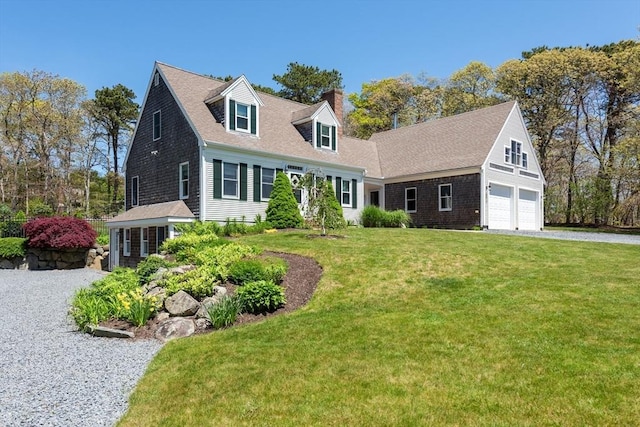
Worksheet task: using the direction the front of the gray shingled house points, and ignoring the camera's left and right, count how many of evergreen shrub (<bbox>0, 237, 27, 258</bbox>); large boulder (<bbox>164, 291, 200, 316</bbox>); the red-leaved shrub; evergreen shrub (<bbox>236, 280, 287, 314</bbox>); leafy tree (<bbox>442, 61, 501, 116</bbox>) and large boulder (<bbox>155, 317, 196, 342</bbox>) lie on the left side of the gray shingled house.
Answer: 1

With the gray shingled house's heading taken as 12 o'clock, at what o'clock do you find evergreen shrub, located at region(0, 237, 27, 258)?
The evergreen shrub is roughly at 4 o'clock from the gray shingled house.

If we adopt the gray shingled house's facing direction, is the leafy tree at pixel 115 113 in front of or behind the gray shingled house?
behind

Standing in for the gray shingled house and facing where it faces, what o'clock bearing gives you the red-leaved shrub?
The red-leaved shrub is roughly at 4 o'clock from the gray shingled house.

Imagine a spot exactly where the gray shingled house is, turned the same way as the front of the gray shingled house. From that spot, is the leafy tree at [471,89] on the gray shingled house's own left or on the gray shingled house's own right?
on the gray shingled house's own left

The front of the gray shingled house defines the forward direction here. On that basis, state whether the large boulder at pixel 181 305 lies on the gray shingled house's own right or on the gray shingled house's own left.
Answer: on the gray shingled house's own right

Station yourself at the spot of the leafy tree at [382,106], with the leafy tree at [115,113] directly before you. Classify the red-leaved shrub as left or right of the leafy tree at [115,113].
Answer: left

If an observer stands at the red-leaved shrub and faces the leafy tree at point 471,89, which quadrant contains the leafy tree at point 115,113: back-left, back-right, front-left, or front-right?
front-left

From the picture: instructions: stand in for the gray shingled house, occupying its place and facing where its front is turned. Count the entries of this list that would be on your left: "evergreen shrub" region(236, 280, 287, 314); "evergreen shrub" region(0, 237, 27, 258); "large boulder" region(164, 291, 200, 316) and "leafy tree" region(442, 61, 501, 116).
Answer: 1

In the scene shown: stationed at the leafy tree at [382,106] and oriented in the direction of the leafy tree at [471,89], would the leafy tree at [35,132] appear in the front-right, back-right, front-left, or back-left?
back-right

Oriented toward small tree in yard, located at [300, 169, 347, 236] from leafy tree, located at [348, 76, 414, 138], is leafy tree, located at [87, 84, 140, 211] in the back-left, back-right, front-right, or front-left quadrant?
front-right

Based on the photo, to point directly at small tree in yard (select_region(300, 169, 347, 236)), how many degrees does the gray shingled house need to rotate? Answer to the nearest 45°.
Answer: approximately 45° to its right

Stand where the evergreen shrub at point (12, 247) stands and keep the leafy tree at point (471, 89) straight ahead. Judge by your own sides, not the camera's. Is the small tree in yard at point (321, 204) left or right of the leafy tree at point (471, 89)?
right

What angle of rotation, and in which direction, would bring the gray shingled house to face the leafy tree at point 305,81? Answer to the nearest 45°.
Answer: approximately 135° to its left

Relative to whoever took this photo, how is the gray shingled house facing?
facing the viewer and to the right of the viewer

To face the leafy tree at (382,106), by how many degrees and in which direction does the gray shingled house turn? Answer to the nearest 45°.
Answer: approximately 135° to its left
